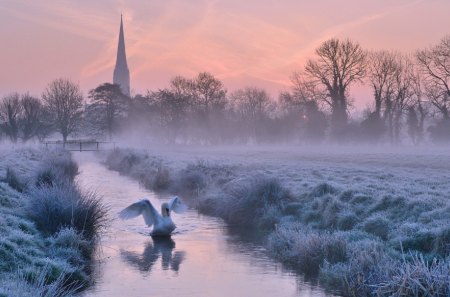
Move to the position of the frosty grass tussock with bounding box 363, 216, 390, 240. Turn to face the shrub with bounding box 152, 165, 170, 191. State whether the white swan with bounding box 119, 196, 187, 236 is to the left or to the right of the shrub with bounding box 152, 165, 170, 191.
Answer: left

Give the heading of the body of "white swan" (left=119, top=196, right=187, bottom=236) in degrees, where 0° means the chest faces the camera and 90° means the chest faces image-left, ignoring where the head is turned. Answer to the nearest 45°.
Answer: approximately 315°

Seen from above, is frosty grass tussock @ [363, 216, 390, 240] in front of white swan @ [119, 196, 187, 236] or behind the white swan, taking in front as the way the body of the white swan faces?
in front

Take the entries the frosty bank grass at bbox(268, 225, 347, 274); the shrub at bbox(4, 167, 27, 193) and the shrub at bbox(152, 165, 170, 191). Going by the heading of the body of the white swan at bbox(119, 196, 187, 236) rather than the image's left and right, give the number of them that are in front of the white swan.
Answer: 1

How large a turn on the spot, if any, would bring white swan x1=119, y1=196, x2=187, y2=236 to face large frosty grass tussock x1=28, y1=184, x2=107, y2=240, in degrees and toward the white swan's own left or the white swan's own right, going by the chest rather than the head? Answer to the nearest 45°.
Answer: approximately 90° to the white swan's own right

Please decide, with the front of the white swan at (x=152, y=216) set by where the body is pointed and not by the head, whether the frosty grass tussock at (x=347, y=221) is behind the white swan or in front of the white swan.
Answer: in front
